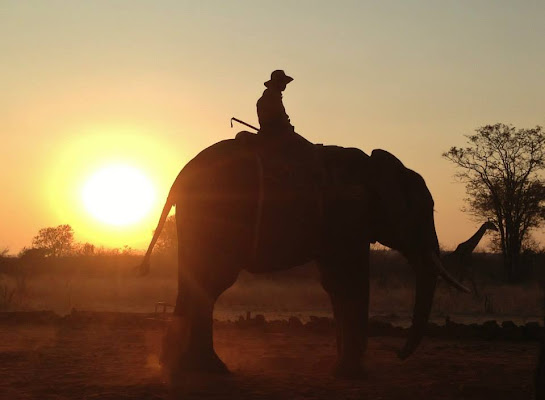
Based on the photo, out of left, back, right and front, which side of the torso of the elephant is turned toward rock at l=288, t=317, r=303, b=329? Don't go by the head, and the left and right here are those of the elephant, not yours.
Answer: left

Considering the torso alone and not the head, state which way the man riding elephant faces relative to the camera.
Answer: to the viewer's right

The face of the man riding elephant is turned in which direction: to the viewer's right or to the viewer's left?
to the viewer's right

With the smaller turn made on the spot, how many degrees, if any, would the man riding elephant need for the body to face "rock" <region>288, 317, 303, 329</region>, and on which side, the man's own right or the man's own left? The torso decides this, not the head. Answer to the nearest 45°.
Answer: approximately 90° to the man's own left

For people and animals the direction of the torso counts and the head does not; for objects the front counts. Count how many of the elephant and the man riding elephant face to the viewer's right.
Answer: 2

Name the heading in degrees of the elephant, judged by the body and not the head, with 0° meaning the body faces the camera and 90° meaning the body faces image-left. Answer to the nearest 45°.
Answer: approximately 270°
